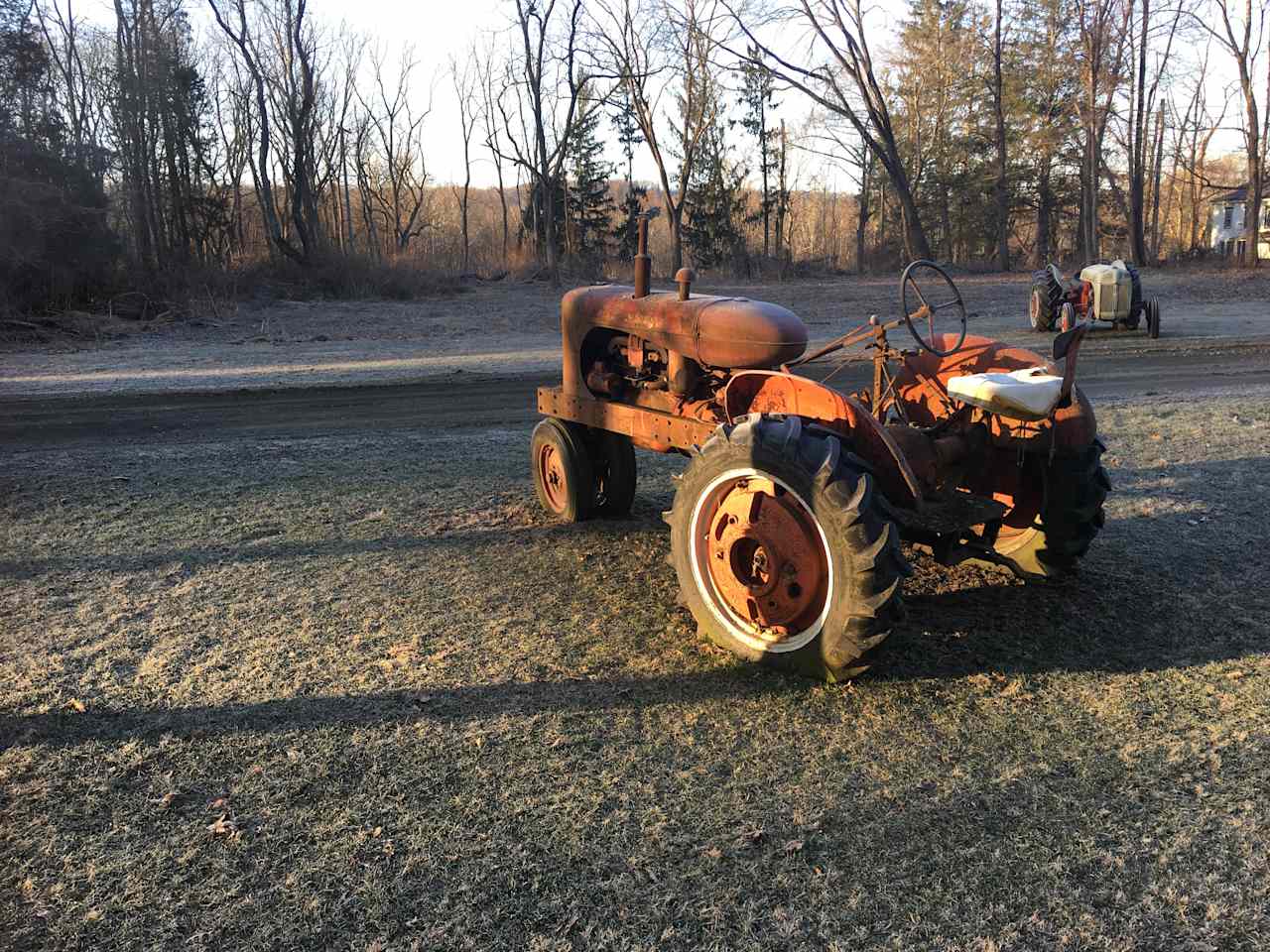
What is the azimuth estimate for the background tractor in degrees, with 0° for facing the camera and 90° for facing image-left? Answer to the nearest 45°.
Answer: approximately 315°

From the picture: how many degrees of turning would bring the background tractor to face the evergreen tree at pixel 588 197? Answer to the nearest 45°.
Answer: approximately 180°

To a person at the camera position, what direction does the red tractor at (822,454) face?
facing away from the viewer and to the left of the viewer

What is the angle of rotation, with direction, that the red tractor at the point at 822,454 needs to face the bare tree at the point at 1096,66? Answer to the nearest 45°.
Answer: approximately 45° to its right

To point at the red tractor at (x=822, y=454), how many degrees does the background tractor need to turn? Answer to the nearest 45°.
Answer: approximately 45° to its right

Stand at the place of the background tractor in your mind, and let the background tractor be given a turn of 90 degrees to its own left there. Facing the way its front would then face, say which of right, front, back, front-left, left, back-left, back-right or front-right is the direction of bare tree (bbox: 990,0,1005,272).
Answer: front-left

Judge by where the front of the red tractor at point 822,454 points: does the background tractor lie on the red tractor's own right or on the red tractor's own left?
on the red tractor's own right

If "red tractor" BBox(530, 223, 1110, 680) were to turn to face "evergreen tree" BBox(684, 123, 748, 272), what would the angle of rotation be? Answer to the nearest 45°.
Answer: approximately 45° to its right

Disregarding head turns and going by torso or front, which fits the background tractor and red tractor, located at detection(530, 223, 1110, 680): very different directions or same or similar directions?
very different directions
